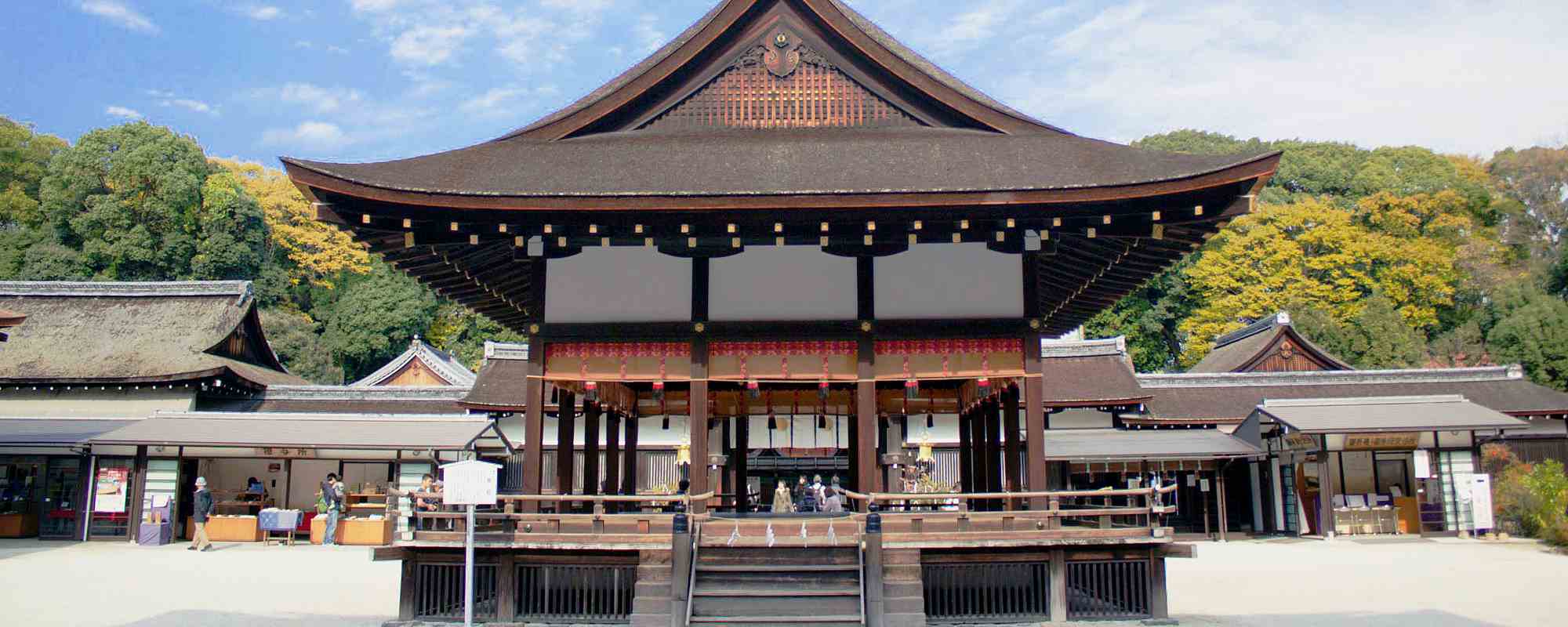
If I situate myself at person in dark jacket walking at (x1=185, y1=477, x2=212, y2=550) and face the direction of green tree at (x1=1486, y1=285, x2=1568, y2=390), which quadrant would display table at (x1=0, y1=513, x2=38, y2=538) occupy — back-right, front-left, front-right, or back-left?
back-left

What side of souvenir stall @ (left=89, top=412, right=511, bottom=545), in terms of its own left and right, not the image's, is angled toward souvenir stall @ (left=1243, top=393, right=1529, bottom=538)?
left

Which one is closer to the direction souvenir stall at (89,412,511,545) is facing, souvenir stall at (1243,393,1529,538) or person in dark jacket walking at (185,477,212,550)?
the person in dark jacket walking

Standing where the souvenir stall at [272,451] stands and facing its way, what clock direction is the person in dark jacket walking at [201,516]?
The person in dark jacket walking is roughly at 1 o'clock from the souvenir stall.

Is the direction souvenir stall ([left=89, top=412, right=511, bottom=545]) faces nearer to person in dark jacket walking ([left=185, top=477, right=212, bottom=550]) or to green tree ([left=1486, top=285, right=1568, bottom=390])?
the person in dark jacket walking

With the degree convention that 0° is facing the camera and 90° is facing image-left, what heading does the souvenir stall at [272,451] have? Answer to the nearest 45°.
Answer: approximately 0°

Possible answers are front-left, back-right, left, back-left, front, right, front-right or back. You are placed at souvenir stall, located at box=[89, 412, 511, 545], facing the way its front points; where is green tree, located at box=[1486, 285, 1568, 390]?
left

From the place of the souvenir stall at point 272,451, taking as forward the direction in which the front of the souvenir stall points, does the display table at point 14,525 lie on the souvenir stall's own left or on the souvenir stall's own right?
on the souvenir stall's own right
